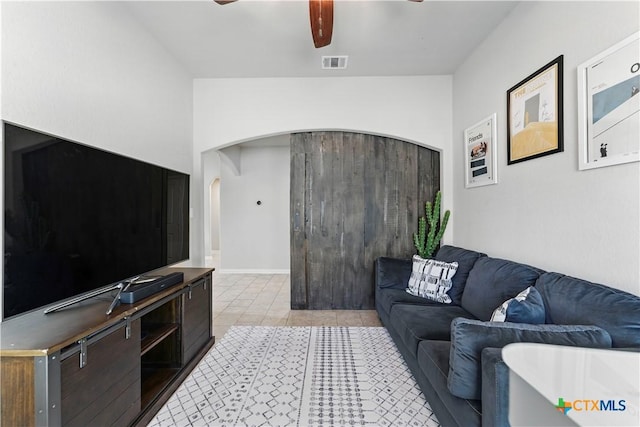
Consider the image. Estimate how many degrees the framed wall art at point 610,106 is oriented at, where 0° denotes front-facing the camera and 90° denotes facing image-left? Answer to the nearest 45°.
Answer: approximately 45°

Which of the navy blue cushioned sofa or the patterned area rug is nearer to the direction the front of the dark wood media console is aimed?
the navy blue cushioned sofa

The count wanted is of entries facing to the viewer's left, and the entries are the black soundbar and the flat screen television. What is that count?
0

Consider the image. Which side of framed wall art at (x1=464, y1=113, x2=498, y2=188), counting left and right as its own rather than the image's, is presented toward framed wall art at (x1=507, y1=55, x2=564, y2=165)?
left

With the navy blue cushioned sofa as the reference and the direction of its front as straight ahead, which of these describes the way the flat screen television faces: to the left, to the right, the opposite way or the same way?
the opposite way

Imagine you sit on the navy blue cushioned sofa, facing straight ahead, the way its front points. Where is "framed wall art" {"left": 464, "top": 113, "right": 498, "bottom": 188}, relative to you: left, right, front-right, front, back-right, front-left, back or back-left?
back-right

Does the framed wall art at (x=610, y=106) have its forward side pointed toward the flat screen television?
yes

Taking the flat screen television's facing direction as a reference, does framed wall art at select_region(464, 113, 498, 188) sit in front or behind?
in front

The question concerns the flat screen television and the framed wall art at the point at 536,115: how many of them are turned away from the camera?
0

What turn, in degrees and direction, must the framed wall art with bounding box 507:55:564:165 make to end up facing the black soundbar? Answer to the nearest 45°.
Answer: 0° — it already faces it

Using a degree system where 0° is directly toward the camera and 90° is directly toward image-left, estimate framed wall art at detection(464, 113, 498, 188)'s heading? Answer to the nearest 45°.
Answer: approximately 45°
